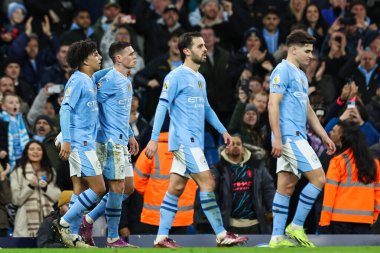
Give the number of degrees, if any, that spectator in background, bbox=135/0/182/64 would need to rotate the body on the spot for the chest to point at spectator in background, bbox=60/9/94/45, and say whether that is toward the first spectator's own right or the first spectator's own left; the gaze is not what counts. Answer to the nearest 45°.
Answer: approximately 90° to the first spectator's own right

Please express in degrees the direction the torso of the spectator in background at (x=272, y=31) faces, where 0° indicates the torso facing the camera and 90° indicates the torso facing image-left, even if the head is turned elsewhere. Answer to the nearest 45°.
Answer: approximately 0°
